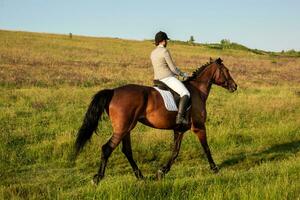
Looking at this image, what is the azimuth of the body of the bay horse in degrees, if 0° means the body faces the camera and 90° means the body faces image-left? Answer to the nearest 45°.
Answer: approximately 270°
